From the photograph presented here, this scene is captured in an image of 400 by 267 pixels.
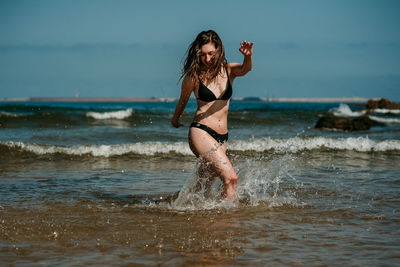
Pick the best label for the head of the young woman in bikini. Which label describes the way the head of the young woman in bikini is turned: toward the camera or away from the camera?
toward the camera

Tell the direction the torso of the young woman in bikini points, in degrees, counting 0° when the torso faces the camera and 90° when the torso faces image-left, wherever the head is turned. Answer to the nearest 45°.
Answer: approximately 315°

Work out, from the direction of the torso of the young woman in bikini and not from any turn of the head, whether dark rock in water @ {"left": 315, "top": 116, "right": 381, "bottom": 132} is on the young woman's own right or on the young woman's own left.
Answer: on the young woman's own left

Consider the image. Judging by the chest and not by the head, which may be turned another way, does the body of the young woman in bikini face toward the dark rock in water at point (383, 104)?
no
